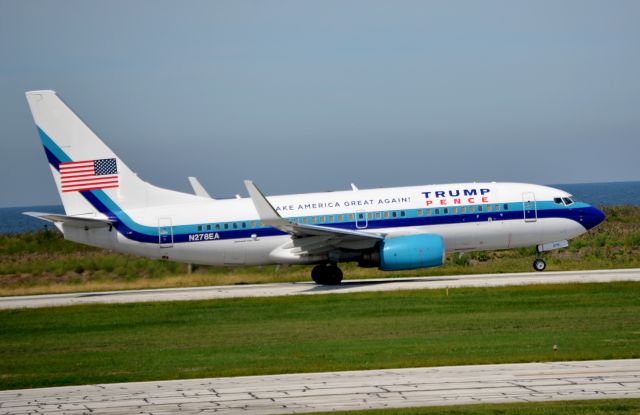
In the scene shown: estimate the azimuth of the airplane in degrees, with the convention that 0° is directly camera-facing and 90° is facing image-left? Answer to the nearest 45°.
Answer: approximately 270°
